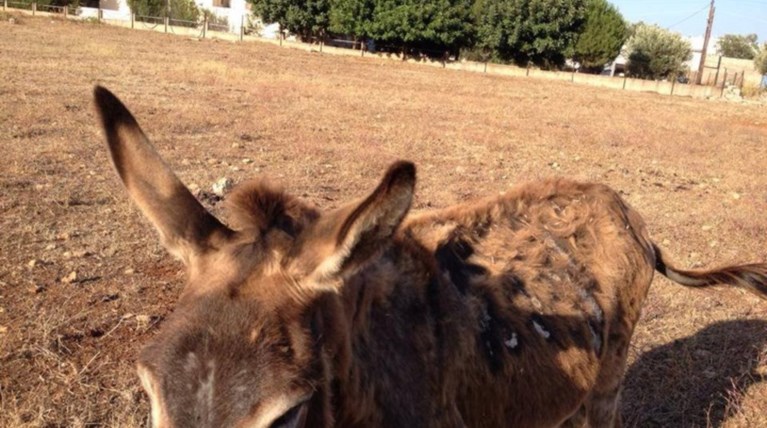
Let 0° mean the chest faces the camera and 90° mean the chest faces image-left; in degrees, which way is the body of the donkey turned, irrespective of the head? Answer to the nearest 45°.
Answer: approximately 45°
